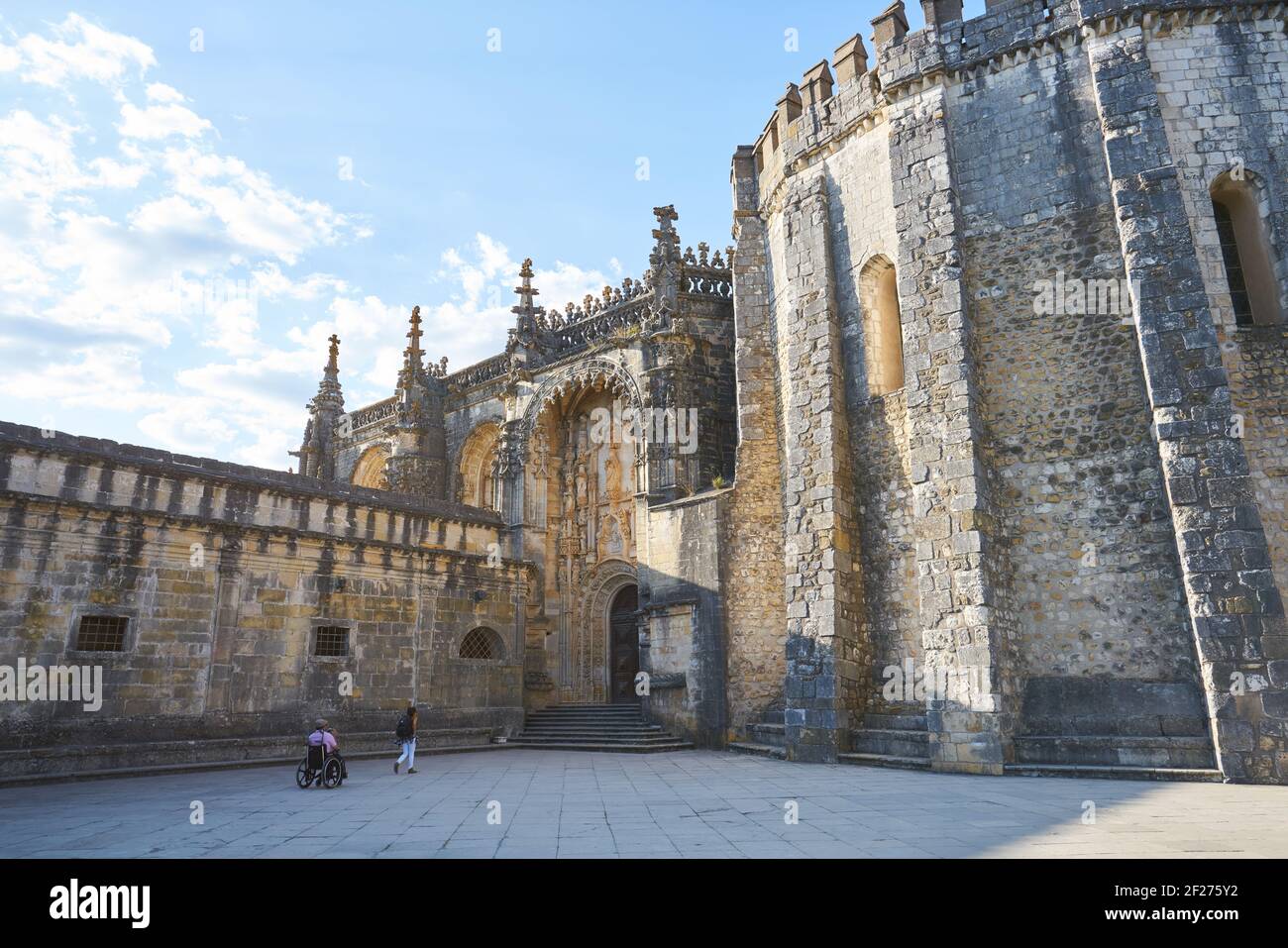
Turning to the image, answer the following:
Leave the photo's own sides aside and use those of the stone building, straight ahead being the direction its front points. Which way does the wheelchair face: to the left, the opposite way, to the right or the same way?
the opposite way

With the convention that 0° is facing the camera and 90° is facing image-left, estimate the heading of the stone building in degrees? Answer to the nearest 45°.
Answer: approximately 45°

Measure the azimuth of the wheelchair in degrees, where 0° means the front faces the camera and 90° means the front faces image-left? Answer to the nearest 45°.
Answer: approximately 225°
